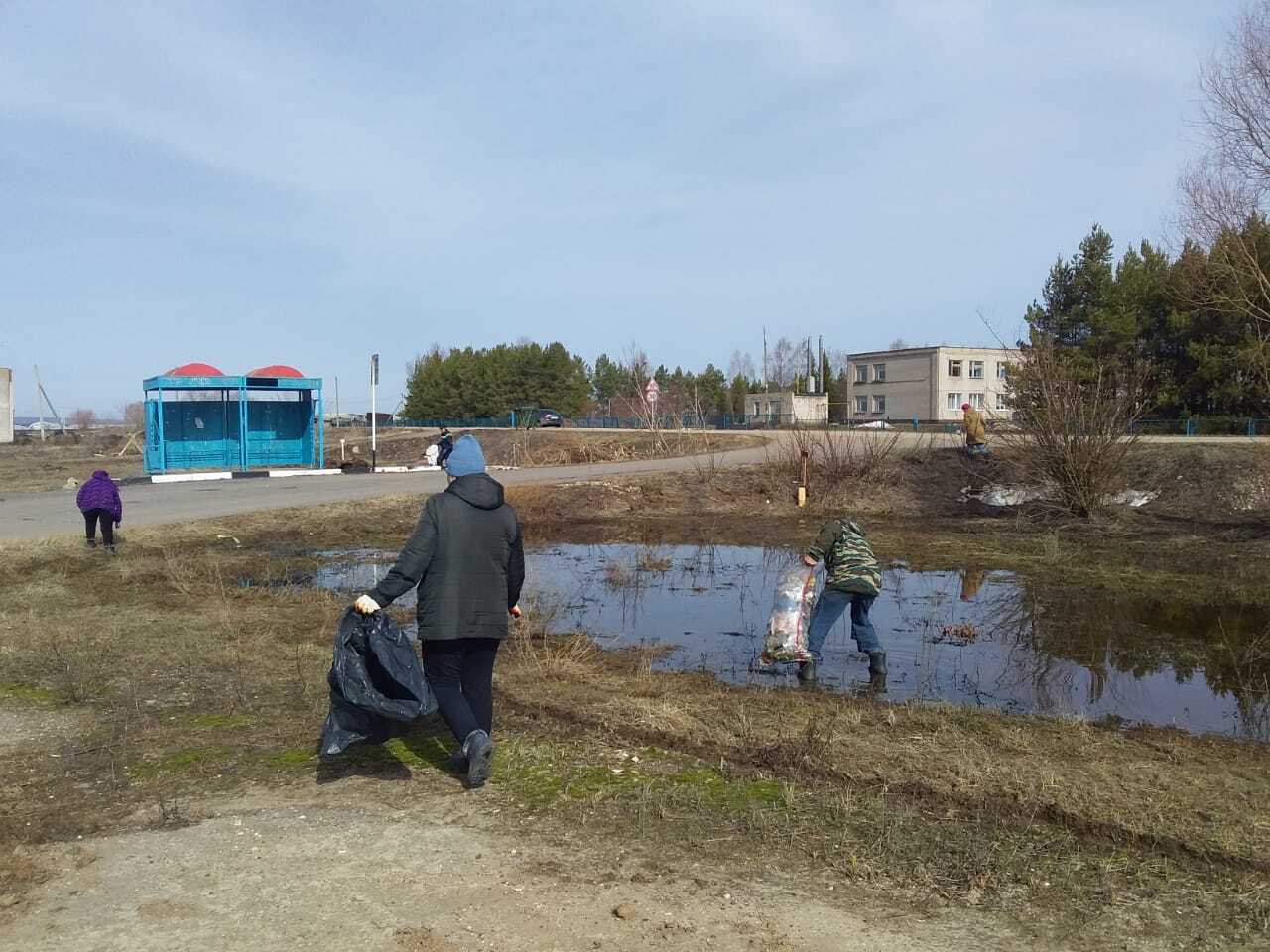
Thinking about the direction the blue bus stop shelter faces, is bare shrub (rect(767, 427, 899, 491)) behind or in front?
in front

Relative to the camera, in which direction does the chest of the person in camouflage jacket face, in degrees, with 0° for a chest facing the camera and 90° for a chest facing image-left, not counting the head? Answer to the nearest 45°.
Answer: approximately 135°

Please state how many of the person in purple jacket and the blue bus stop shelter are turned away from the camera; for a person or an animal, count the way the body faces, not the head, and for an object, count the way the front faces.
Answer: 1

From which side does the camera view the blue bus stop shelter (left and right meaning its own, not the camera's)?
front

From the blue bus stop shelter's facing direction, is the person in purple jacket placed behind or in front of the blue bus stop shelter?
in front

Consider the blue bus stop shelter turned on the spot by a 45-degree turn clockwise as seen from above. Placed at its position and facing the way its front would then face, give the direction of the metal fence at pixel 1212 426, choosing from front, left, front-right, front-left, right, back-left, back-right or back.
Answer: back-left

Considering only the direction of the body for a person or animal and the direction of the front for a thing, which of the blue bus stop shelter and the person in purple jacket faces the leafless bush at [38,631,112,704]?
the blue bus stop shelter

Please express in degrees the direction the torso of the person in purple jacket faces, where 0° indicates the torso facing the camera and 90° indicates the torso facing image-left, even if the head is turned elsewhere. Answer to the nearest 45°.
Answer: approximately 180°

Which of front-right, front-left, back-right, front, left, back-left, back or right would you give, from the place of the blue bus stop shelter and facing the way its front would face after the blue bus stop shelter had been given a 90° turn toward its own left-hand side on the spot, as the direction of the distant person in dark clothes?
front-right

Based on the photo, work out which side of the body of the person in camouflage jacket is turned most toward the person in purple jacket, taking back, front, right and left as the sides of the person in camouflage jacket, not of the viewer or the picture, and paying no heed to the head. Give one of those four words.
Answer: front

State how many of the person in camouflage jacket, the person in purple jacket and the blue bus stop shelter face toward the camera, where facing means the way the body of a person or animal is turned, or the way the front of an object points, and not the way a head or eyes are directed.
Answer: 1

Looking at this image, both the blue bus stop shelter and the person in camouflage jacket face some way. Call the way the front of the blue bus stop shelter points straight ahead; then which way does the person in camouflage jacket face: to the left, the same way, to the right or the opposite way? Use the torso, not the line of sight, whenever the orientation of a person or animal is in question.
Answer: the opposite way

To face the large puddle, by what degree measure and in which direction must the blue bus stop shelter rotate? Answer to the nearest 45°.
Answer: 0° — it already faces it

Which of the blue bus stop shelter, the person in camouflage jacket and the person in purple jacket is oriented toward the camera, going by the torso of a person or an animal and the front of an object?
the blue bus stop shelter
